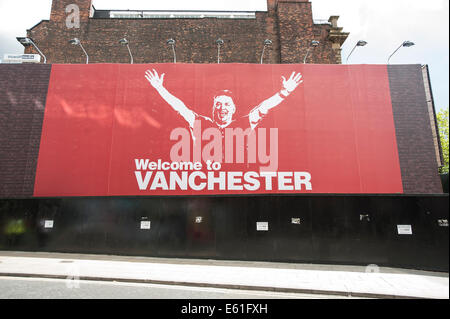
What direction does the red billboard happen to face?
toward the camera

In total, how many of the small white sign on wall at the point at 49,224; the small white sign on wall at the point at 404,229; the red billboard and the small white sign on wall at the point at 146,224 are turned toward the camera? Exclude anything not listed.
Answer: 4

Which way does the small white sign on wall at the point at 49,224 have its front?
toward the camera

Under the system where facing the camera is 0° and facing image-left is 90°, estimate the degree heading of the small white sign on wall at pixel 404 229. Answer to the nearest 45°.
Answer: approximately 0°

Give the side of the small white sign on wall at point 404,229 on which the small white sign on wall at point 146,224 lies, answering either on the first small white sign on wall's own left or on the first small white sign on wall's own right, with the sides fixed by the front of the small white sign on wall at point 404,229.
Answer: on the first small white sign on wall's own right

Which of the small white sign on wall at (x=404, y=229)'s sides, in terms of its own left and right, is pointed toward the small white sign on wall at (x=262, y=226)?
right

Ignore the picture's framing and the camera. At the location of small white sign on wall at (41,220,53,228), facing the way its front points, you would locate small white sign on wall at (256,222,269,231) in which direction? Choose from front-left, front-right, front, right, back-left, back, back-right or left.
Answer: front-left
